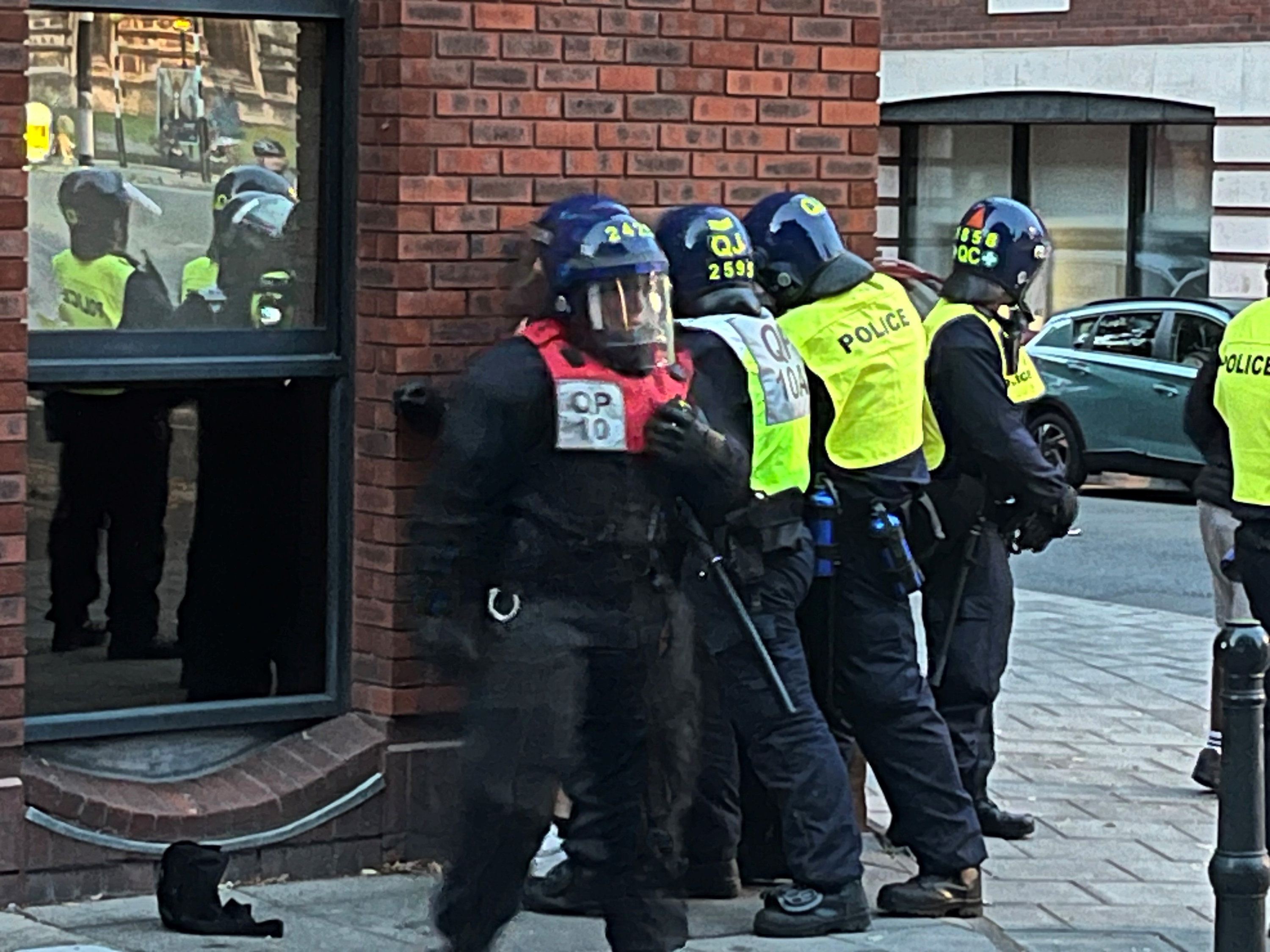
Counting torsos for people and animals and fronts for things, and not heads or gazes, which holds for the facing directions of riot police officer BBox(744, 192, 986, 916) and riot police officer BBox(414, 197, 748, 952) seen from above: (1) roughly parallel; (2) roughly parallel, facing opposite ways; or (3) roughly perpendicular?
roughly parallel, facing opposite ways

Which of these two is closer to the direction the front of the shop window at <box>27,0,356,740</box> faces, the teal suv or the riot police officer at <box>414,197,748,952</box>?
the riot police officer

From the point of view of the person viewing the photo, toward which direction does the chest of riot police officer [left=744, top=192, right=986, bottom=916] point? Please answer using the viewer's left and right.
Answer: facing away from the viewer and to the left of the viewer

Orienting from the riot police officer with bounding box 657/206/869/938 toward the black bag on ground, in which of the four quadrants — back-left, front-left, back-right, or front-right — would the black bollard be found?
back-left

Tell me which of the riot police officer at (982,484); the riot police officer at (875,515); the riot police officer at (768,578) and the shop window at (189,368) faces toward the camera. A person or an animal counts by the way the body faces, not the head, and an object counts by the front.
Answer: the shop window

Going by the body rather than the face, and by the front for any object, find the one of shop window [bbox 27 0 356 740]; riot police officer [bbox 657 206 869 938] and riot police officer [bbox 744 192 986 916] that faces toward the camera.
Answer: the shop window

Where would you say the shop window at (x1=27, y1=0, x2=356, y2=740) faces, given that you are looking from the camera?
facing the viewer

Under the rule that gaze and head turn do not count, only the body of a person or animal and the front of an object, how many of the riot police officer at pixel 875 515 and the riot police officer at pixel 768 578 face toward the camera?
0

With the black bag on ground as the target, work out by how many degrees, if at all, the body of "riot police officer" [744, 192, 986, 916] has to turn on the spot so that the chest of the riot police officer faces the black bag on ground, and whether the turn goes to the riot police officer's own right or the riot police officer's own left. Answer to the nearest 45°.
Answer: approximately 90° to the riot police officer's own left

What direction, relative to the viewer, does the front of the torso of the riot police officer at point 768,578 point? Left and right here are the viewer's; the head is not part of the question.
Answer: facing away from the viewer and to the left of the viewer
